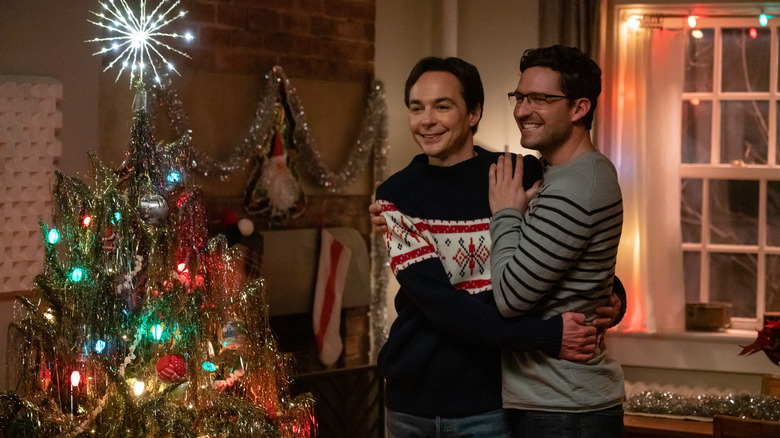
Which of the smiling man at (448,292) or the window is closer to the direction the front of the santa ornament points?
the smiling man

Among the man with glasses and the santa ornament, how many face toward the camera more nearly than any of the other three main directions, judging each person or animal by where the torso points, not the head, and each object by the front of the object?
1

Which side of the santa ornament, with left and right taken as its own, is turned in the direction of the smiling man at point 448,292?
front

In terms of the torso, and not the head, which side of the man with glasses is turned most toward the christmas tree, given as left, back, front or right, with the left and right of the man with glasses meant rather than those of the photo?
front

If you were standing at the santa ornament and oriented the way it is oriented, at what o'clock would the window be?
The window is roughly at 9 o'clock from the santa ornament.

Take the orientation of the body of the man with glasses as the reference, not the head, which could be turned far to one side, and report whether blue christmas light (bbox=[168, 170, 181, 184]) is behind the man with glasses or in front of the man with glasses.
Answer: in front

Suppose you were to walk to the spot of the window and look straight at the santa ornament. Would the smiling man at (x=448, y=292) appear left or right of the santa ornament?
left

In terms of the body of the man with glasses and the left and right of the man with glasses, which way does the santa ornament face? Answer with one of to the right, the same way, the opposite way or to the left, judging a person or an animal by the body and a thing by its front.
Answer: to the left

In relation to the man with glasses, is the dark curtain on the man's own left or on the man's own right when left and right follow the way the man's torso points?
on the man's own right

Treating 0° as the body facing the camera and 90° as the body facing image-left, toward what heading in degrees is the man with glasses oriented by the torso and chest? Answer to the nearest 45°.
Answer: approximately 90°

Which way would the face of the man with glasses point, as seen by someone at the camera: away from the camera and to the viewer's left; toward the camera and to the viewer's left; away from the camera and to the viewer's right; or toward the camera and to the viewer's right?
toward the camera and to the viewer's left

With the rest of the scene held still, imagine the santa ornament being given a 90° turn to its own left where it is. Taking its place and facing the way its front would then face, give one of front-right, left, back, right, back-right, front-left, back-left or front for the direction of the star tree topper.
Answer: back-right

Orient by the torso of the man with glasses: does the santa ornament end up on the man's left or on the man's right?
on the man's right

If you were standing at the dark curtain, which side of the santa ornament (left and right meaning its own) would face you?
left

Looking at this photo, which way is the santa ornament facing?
toward the camera
